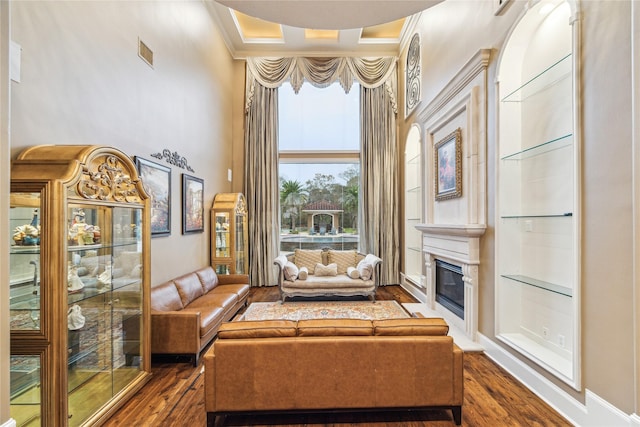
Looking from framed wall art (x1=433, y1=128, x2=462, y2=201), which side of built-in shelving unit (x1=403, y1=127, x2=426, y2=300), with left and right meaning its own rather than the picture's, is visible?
left

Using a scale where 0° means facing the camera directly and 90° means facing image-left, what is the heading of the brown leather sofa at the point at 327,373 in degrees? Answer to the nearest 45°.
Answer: approximately 180°

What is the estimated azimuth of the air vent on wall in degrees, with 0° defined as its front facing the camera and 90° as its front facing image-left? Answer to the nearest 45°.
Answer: approximately 315°

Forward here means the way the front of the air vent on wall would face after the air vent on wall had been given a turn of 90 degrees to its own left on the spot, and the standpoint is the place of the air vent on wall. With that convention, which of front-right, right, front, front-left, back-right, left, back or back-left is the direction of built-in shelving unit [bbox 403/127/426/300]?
front-right

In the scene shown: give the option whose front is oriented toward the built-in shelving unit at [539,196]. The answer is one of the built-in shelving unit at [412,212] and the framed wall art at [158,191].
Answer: the framed wall art

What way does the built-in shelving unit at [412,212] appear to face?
to the viewer's left

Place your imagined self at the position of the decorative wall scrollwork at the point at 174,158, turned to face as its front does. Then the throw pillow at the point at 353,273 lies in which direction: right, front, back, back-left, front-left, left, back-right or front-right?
front-left

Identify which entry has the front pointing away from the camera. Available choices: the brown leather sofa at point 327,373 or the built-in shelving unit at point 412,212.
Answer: the brown leather sofa

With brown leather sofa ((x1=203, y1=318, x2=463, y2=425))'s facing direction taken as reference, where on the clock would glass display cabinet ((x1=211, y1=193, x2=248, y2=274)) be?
The glass display cabinet is roughly at 11 o'clock from the brown leather sofa.

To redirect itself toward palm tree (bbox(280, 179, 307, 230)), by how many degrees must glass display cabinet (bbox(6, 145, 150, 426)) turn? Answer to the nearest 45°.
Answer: approximately 90° to its left

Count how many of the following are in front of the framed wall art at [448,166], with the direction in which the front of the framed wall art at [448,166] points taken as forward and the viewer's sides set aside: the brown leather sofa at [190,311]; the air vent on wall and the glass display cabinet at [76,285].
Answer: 3
